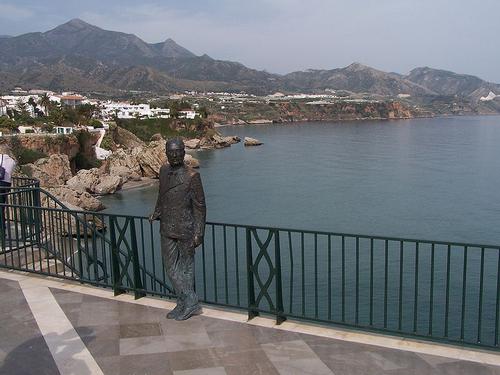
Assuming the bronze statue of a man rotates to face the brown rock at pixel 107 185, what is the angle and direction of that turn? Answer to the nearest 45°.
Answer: approximately 135° to its right

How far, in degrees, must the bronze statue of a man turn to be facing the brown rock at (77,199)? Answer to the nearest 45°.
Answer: approximately 135° to its right

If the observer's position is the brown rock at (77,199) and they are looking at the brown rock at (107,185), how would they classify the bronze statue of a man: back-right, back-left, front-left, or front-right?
back-right

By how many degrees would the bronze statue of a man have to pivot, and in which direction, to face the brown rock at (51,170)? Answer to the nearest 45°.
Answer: approximately 135° to its right

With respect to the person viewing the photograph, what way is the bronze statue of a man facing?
facing the viewer and to the left of the viewer

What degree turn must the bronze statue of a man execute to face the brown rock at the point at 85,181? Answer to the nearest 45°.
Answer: approximately 135° to its right
